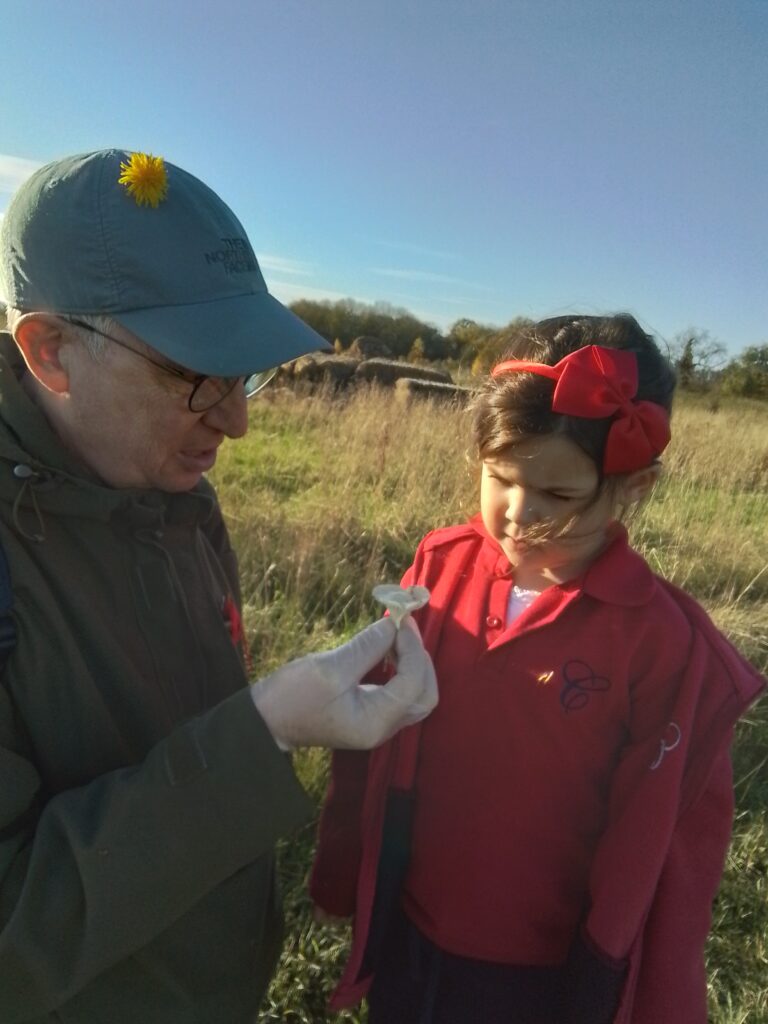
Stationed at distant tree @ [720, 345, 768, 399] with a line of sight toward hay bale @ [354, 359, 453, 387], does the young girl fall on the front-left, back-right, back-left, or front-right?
front-left

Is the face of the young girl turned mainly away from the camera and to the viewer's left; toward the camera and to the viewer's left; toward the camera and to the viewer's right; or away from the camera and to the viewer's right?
toward the camera and to the viewer's left

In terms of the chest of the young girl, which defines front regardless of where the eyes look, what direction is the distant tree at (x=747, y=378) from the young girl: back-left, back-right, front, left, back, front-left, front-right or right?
back-right

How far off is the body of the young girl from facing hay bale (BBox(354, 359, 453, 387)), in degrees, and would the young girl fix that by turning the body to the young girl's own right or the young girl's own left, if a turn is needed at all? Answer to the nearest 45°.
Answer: approximately 135° to the young girl's own right

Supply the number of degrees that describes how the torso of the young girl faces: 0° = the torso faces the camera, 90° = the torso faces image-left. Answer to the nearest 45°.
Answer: approximately 45°

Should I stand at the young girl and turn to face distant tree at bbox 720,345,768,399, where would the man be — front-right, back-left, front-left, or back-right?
back-left

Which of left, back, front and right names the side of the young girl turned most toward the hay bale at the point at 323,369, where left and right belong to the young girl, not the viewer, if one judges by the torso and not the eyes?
right

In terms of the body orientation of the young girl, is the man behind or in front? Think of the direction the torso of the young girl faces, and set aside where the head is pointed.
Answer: in front

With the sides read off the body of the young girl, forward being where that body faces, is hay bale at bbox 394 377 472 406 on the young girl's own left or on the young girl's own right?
on the young girl's own right

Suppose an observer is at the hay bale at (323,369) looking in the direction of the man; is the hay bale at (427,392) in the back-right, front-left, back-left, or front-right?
front-left
